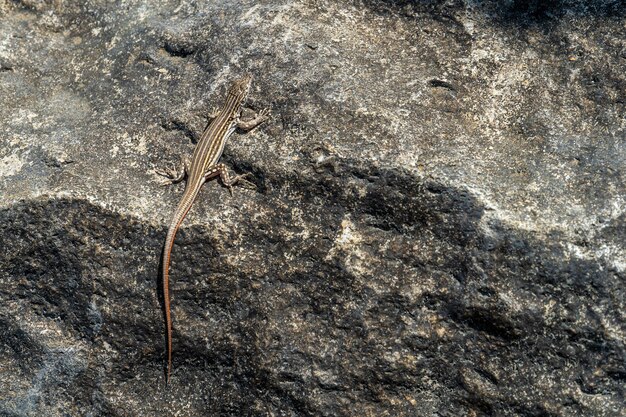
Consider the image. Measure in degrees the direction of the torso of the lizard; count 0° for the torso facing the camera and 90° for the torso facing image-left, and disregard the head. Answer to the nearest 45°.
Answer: approximately 225°
